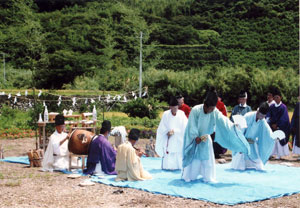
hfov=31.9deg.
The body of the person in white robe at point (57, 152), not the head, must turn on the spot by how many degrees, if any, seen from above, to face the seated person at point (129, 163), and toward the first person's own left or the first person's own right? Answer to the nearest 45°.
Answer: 0° — they already face them

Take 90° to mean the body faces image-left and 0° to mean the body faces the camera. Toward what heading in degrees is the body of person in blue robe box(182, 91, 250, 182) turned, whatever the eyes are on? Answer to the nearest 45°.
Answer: approximately 0°

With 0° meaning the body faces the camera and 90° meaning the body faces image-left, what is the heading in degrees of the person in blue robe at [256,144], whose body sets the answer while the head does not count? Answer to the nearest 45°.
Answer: approximately 45°

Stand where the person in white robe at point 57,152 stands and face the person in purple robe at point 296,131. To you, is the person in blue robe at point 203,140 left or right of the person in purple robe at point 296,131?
right

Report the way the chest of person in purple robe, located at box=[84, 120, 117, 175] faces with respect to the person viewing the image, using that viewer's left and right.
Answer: facing away from the viewer and to the right of the viewer

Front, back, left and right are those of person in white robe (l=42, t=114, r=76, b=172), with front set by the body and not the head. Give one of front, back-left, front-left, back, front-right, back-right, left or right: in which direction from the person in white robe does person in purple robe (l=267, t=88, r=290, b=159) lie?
front-left

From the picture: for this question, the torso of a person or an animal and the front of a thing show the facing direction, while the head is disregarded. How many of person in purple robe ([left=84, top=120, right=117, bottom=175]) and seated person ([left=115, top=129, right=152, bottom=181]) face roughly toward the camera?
0

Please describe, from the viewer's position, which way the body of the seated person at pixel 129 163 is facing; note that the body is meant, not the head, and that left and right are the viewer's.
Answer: facing away from the viewer and to the right of the viewer

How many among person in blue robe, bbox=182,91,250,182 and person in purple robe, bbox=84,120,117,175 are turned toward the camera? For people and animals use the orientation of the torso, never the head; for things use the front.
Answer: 1
